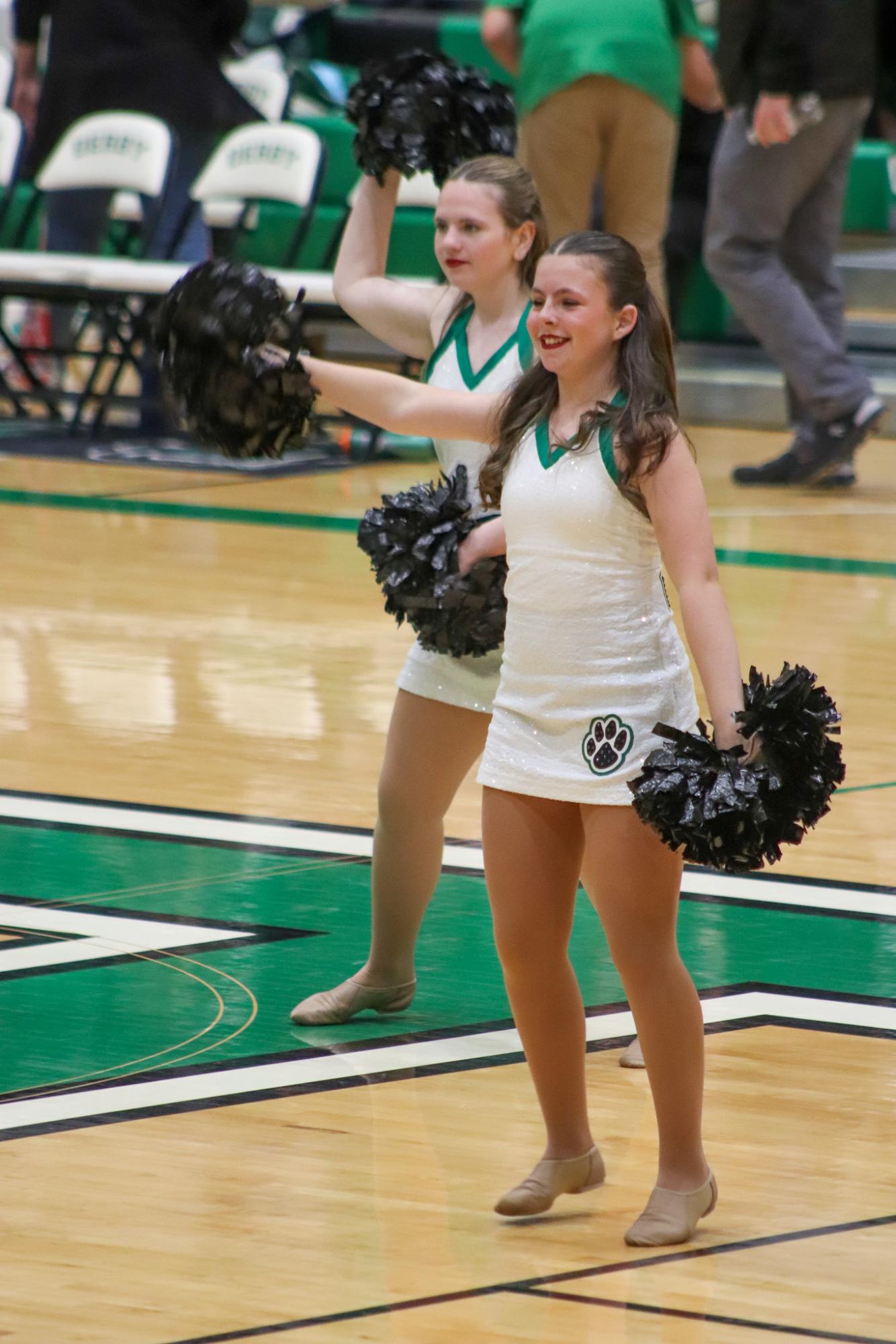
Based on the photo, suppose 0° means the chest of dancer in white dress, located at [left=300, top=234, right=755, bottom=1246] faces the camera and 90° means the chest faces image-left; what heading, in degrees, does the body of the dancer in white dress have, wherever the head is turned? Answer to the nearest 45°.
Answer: approximately 45°

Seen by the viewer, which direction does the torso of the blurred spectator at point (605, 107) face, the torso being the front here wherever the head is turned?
away from the camera

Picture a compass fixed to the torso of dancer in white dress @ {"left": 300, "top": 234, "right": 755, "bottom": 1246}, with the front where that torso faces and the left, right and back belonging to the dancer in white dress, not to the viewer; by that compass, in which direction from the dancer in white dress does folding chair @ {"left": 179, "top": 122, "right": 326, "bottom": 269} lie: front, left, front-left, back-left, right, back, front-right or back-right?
back-right

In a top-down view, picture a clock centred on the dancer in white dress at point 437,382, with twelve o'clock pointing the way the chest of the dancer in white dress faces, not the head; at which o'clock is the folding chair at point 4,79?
The folding chair is roughly at 4 o'clock from the dancer in white dress.

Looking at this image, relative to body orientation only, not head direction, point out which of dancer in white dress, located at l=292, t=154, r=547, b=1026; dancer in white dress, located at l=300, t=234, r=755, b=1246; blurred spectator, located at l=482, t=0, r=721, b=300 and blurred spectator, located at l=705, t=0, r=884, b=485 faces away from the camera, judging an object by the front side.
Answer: blurred spectator, located at l=482, t=0, r=721, b=300

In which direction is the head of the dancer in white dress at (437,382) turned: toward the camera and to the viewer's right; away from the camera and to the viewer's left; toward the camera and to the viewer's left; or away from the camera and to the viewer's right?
toward the camera and to the viewer's left

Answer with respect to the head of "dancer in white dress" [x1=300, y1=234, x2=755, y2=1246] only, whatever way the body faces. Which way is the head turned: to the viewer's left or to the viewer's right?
to the viewer's left

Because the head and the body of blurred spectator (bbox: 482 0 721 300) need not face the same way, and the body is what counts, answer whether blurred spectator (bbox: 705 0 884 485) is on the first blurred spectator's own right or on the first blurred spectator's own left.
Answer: on the first blurred spectator's own right

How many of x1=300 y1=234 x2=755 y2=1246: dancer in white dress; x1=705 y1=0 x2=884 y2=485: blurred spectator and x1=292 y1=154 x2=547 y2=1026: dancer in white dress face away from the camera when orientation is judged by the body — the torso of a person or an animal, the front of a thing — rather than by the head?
0

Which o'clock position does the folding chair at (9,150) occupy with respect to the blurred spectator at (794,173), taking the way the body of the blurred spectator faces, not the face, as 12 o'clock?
The folding chair is roughly at 1 o'clock from the blurred spectator.

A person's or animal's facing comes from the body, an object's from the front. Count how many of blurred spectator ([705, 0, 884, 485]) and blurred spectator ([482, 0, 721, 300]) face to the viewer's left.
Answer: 1

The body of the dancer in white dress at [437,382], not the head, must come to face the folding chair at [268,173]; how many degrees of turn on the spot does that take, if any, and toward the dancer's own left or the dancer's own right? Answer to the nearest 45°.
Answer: approximately 135° to the dancer's own right

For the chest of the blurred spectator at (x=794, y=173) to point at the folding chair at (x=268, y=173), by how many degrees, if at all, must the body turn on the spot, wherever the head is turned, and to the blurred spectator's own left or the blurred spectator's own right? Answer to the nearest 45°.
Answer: approximately 45° to the blurred spectator's own right

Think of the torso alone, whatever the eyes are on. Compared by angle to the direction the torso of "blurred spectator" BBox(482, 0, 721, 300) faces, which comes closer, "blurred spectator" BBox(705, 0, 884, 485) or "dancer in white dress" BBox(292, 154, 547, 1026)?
the blurred spectator

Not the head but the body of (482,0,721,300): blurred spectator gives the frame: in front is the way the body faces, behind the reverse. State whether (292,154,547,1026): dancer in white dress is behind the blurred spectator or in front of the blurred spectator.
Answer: behind

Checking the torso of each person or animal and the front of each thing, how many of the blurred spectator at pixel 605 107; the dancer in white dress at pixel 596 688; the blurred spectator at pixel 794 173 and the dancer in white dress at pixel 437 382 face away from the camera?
1
